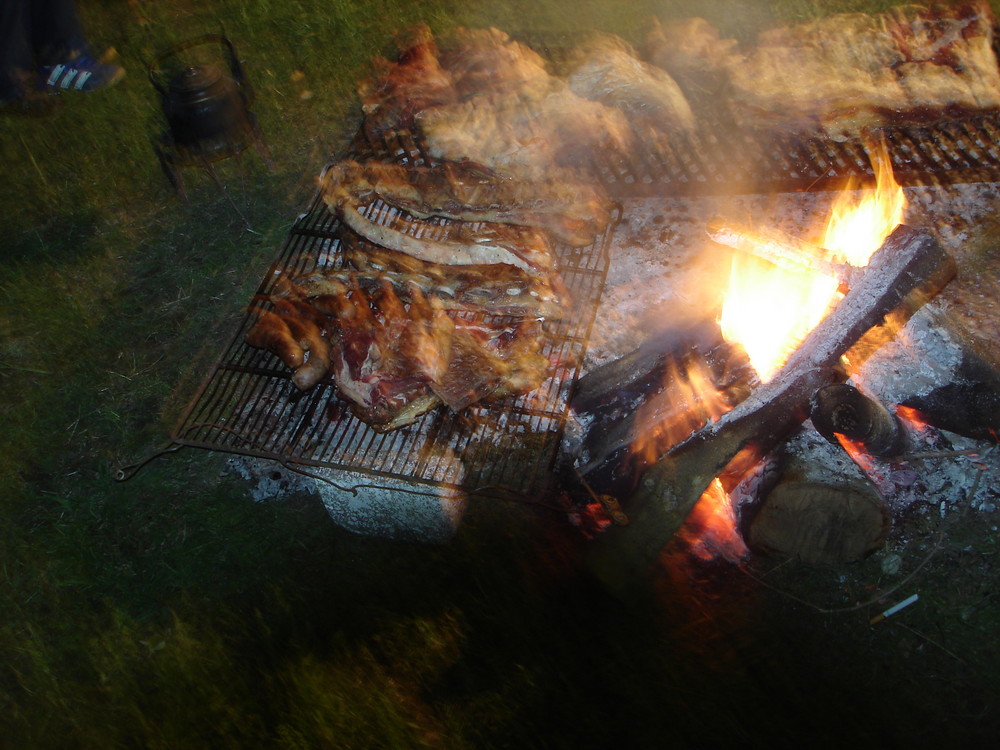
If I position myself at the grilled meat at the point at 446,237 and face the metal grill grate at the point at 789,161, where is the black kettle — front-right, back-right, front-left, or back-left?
back-left

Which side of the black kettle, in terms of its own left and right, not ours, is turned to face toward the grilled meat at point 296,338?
left

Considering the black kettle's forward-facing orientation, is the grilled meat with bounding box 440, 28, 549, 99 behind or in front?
behind

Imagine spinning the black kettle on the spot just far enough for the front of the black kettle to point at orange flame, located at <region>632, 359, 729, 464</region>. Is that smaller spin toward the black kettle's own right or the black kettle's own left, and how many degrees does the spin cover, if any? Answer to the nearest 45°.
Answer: approximately 135° to the black kettle's own left

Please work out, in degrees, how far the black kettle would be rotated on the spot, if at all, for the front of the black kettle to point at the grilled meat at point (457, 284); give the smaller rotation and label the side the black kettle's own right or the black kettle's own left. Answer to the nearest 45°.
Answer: approximately 135° to the black kettle's own left

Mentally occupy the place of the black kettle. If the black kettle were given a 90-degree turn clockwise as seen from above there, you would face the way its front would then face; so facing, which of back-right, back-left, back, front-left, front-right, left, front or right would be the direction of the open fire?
back-right
